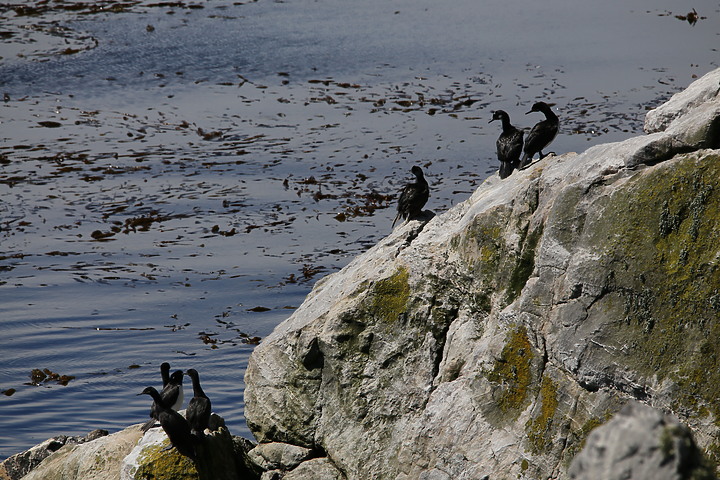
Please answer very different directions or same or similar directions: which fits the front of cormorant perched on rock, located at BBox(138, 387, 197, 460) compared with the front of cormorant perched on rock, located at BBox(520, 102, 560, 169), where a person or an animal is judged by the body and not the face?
very different directions

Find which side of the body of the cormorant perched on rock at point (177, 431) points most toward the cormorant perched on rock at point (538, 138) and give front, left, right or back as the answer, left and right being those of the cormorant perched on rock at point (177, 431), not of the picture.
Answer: back

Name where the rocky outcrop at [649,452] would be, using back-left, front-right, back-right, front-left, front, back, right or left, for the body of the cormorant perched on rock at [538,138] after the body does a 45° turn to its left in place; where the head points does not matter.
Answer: back-right

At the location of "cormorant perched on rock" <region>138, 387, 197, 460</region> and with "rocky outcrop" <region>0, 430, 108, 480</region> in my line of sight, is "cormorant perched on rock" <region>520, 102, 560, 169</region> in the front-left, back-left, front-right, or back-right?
back-right

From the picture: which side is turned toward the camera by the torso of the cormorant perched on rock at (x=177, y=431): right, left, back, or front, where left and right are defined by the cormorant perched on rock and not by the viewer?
left

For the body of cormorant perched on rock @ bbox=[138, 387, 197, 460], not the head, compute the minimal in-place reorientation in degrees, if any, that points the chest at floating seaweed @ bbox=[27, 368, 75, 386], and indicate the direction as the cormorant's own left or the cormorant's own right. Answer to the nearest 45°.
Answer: approximately 90° to the cormorant's own right

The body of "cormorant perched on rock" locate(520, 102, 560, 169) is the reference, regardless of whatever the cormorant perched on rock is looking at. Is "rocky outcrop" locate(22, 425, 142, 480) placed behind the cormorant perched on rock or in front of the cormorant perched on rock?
behind

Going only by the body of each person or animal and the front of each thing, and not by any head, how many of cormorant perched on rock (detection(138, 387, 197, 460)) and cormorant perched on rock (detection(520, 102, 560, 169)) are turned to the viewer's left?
1

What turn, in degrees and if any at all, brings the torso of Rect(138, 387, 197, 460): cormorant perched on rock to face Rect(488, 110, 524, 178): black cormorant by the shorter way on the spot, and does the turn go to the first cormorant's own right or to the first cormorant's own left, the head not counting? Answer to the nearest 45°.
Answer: approximately 180°

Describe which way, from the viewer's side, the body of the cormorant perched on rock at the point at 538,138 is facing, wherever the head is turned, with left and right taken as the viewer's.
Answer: facing to the right of the viewer
